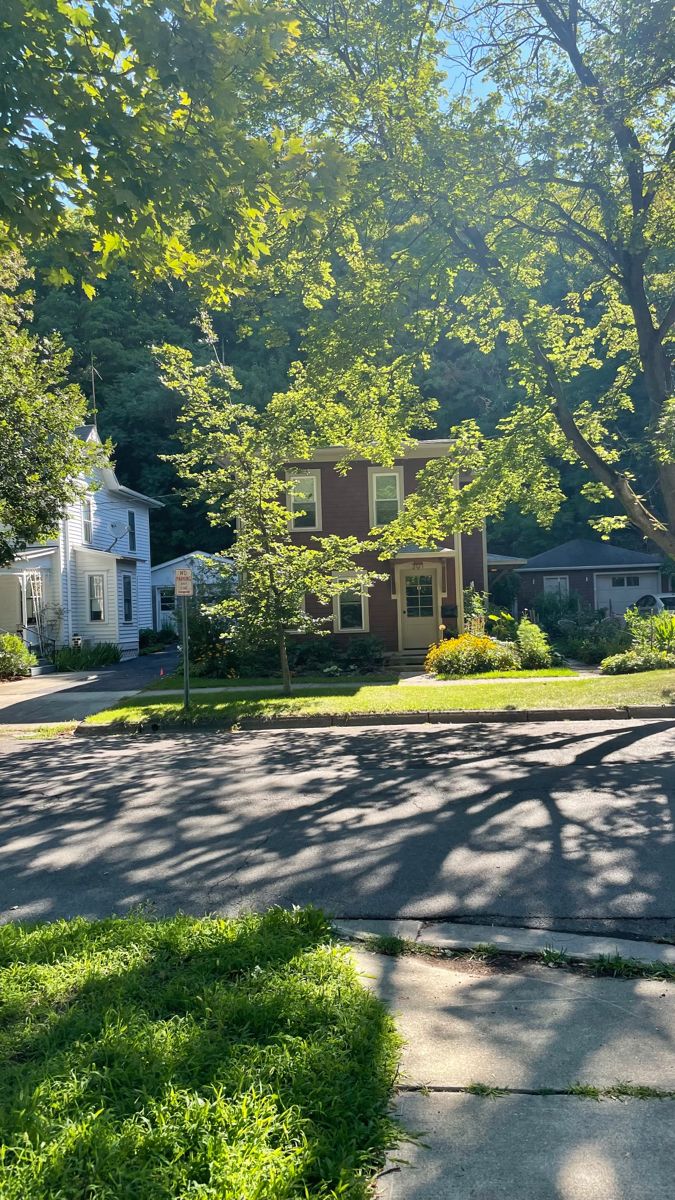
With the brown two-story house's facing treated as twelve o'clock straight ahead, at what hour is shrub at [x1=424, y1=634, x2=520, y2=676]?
The shrub is roughly at 11 o'clock from the brown two-story house.

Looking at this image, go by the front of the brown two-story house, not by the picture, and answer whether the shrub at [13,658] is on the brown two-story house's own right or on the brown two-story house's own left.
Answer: on the brown two-story house's own right

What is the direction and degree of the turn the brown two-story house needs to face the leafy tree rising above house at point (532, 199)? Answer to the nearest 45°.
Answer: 0° — it already faces it

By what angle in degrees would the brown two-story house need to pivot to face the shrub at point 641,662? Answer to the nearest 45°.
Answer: approximately 45° to its left

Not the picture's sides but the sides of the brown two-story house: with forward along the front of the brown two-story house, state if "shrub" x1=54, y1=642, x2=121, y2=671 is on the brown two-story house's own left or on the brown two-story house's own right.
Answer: on the brown two-story house's own right

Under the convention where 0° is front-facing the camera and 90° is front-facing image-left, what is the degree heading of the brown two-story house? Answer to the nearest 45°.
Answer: approximately 0°

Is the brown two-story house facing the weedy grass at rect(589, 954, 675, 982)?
yes

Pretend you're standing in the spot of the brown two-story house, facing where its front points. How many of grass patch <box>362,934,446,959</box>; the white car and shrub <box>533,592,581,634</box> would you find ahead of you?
1

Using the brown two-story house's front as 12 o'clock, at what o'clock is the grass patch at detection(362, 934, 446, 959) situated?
The grass patch is roughly at 12 o'clock from the brown two-story house.

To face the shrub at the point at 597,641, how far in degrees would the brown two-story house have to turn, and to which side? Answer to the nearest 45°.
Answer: approximately 90° to its left
